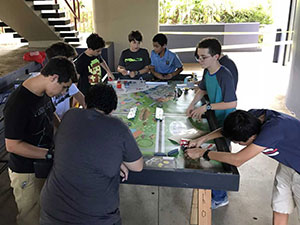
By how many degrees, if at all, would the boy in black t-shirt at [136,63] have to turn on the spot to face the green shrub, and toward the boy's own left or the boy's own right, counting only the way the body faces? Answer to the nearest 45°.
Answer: approximately 180°

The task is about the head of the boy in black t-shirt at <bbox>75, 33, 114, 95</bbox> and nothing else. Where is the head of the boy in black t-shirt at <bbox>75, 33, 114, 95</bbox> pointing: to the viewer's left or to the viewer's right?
to the viewer's right

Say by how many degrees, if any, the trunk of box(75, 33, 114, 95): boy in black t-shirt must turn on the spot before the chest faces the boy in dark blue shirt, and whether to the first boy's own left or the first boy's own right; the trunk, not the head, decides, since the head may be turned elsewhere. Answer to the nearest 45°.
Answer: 0° — they already face them

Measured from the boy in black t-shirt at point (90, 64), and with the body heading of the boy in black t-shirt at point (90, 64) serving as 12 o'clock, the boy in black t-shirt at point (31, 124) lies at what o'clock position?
the boy in black t-shirt at point (31, 124) is roughly at 2 o'clock from the boy in black t-shirt at point (90, 64).

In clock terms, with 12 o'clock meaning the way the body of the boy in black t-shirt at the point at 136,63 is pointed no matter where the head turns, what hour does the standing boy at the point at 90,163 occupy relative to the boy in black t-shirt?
The standing boy is roughly at 12 o'clock from the boy in black t-shirt.

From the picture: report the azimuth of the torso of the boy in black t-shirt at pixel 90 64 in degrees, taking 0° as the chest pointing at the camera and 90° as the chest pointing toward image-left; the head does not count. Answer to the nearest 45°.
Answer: approximately 315°

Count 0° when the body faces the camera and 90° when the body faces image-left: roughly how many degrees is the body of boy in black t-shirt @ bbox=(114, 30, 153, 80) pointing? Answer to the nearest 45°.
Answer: approximately 0°

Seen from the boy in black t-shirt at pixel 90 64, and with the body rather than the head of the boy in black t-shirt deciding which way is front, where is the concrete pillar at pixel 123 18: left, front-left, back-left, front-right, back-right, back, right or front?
back-left

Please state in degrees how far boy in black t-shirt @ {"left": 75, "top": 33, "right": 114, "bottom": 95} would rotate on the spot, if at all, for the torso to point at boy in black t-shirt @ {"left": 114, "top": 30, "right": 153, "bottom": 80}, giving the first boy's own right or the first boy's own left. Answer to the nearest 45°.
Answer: approximately 45° to the first boy's own left

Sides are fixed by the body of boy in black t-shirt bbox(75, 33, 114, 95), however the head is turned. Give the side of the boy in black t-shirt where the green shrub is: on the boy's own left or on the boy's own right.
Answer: on the boy's own left

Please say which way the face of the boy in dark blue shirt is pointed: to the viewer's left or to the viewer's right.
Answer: to the viewer's left
